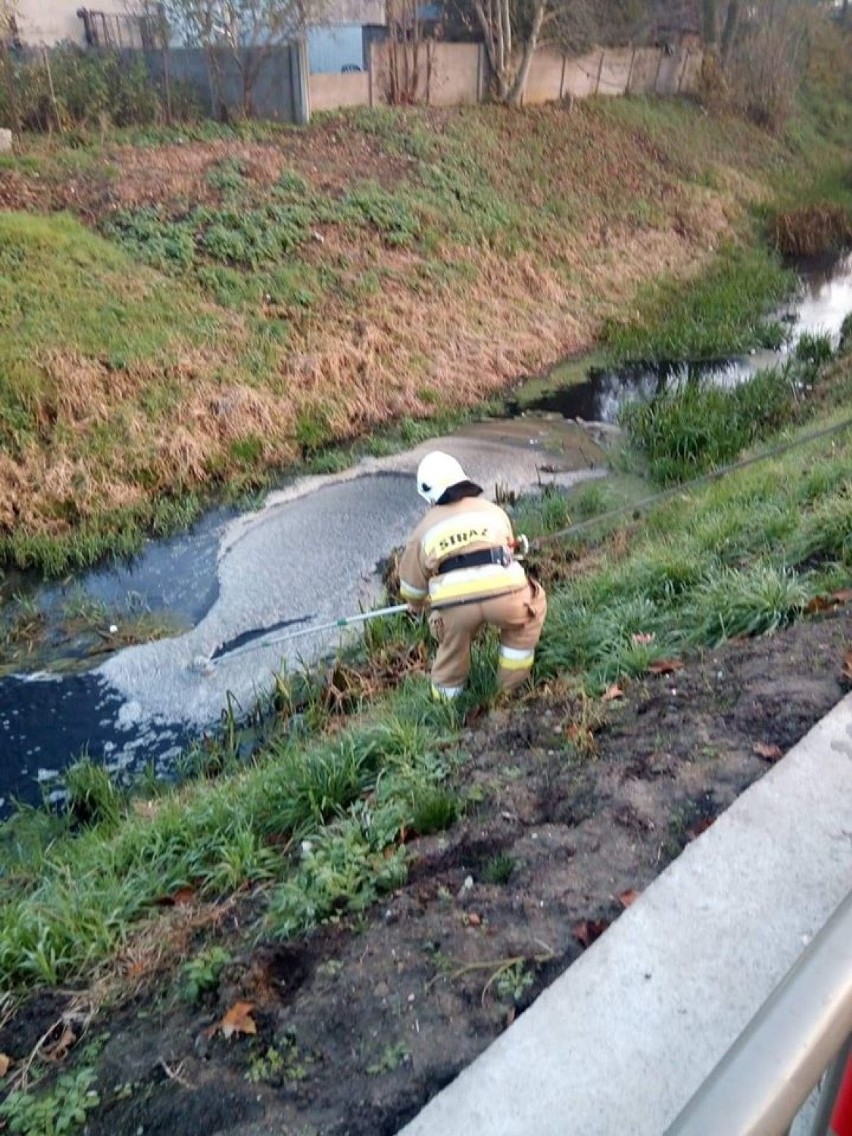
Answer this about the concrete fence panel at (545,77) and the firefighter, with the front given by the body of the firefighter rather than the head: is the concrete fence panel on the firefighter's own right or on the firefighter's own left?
on the firefighter's own right

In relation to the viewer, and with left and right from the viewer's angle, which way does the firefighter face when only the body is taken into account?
facing away from the viewer and to the left of the viewer

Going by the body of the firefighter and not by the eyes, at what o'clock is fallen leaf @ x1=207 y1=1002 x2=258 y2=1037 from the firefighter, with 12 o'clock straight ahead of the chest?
The fallen leaf is roughly at 8 o'clock from the firefighter.

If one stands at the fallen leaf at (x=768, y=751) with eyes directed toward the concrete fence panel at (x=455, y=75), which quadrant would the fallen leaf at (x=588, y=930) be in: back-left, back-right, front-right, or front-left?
back-left

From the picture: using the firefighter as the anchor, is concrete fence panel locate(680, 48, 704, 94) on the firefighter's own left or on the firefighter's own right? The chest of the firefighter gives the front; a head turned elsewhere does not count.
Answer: on the firefighter's own right

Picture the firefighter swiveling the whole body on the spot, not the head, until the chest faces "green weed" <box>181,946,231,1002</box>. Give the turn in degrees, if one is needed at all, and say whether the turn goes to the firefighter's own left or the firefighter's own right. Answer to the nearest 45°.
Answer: approximately 135° to the firefighter's own left

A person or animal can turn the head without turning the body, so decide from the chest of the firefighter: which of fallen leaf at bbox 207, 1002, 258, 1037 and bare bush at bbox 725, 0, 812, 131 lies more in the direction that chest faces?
the bare bush

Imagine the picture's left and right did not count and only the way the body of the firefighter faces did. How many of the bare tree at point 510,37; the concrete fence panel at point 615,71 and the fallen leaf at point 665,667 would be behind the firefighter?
1

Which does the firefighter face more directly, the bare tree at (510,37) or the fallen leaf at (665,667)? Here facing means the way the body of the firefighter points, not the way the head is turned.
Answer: the bare tree

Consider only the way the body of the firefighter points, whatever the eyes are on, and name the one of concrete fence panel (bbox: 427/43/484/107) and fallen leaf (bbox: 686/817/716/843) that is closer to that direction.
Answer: the concrete fence panel

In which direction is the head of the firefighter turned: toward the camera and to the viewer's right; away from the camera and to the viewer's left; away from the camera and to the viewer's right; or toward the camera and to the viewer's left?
away from the camera and to the viewer's left

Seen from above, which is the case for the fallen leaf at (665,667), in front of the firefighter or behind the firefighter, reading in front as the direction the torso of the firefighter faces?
behind

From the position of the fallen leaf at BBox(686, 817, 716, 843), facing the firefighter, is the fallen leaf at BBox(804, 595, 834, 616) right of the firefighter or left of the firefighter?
right

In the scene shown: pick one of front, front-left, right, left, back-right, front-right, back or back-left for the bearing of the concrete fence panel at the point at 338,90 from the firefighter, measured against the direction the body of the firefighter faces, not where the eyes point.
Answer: front-right

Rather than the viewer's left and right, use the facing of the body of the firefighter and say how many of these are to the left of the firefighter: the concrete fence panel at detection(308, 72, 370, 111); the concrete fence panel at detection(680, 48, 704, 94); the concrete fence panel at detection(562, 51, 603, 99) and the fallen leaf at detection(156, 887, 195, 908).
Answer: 1

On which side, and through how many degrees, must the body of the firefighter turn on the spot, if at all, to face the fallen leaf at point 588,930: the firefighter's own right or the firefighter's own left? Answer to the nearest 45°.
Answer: approximately 135° to the firefighter's own left
